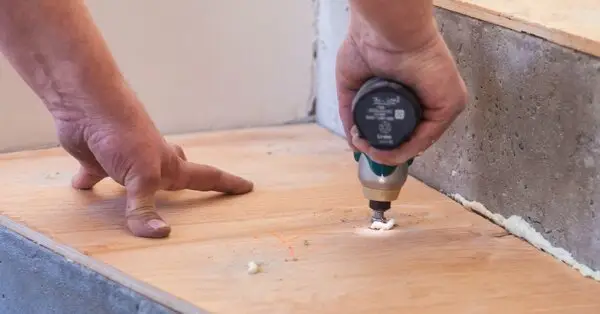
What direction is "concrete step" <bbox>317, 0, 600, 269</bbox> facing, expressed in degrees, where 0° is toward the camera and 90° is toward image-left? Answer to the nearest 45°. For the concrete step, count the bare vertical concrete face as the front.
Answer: approximately 45°
